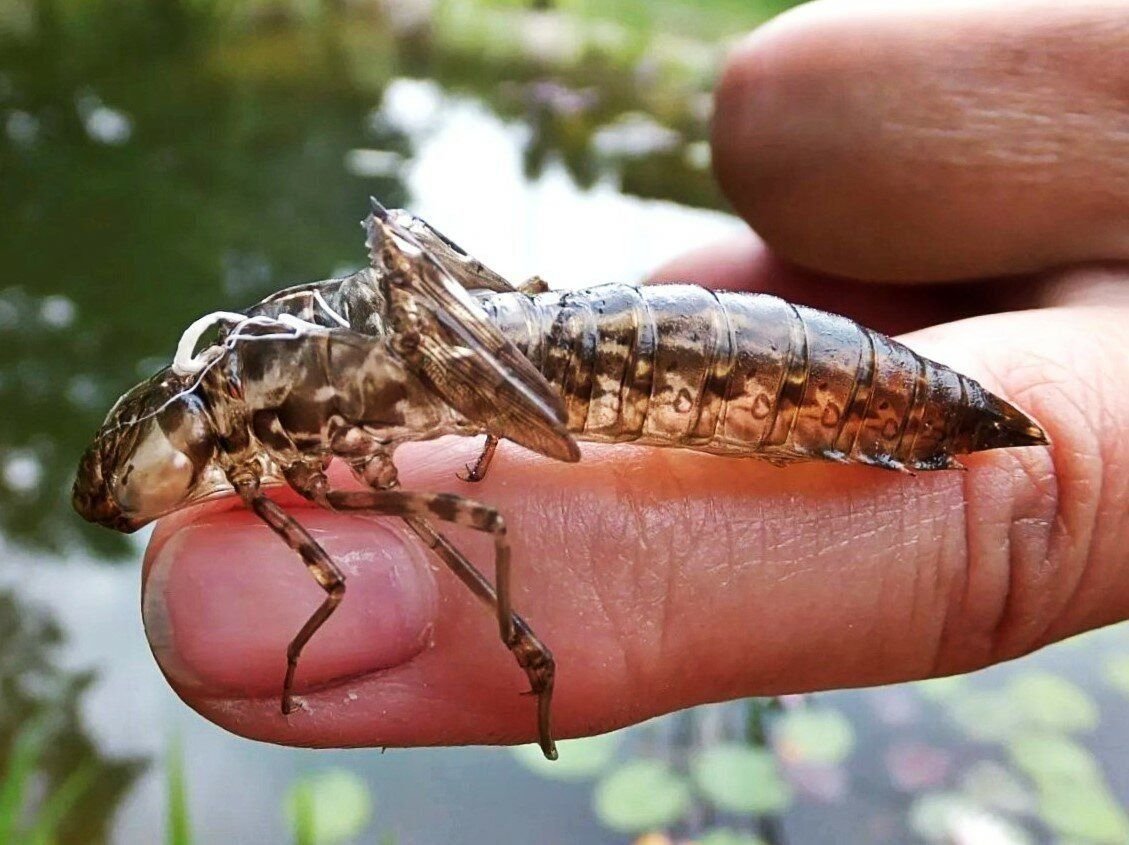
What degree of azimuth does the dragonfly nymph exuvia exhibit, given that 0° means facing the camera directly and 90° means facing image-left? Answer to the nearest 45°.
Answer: approximately 90°

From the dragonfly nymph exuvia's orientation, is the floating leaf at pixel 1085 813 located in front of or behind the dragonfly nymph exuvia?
behind

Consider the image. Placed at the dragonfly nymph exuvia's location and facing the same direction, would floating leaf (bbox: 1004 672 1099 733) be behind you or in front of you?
behind

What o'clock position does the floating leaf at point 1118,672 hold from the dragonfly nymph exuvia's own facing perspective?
The floating leaf is roughly at 5 o'clock from the dragonfly nymph exuvia.
